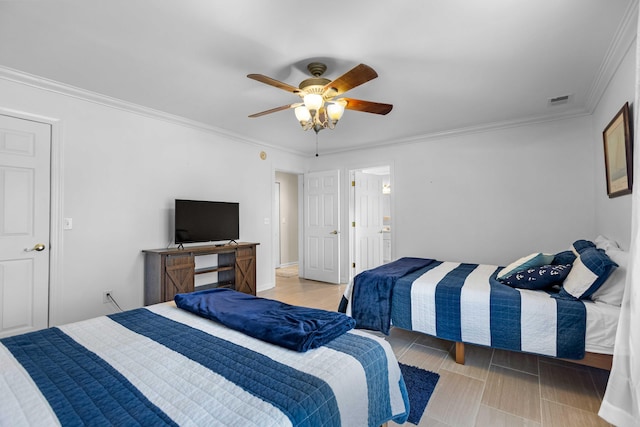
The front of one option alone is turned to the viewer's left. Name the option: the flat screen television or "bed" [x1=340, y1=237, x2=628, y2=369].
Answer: the bed

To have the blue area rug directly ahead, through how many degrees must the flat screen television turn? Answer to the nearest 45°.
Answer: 0° — it already faces it

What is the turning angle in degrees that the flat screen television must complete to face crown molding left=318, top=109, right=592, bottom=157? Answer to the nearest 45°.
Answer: approximately 45° to its left

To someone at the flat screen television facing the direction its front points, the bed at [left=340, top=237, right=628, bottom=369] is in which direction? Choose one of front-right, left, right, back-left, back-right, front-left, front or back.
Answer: front

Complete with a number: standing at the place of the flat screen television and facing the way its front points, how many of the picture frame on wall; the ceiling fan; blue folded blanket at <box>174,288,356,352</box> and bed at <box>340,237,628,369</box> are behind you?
0

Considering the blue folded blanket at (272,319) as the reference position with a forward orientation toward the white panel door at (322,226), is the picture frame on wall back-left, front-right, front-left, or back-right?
front-right

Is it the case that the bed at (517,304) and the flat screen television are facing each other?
yes

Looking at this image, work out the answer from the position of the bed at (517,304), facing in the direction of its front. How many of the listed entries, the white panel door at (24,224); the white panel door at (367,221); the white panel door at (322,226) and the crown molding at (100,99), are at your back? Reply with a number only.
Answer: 0

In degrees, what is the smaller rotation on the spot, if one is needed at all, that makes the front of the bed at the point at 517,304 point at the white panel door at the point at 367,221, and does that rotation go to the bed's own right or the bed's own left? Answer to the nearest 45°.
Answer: approximately 45° to the bed's own right

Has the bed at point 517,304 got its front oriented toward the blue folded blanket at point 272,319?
no

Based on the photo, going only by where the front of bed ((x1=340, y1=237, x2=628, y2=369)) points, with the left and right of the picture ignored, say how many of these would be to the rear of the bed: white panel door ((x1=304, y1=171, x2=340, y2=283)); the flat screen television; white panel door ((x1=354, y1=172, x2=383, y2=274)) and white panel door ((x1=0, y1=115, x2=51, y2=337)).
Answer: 0

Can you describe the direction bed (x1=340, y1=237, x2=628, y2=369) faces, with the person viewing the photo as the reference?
facing to the left of the viewer

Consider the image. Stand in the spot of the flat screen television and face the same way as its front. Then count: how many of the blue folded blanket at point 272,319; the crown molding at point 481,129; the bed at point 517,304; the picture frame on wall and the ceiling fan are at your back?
0

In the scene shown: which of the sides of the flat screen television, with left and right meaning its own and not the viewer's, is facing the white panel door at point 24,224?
right

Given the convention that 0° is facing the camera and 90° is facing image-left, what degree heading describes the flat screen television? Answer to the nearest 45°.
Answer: approximately 315°

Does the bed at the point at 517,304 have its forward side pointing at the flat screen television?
yes

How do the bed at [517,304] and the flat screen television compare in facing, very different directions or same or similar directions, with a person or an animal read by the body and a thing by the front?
very different directions

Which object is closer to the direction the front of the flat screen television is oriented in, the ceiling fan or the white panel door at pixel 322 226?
the ceiling fan

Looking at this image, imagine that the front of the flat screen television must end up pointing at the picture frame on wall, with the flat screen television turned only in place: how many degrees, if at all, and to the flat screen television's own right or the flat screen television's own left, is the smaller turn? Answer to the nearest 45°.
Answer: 0° — it already faces it

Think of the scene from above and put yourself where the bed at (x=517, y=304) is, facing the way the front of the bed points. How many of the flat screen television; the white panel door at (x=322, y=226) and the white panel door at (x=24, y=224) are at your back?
0

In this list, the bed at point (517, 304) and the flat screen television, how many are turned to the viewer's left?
1

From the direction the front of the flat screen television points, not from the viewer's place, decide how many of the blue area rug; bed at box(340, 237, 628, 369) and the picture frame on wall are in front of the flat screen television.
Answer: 3
